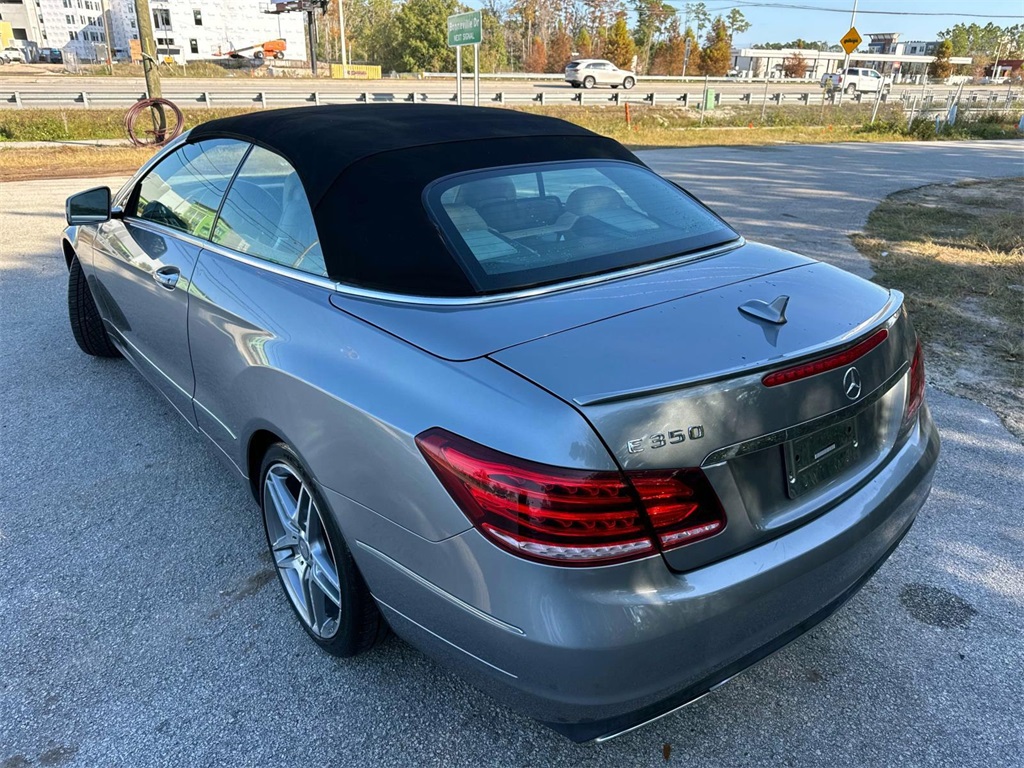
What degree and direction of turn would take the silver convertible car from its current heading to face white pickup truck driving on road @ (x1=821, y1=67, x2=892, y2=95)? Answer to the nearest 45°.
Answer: approximately 90° to its right

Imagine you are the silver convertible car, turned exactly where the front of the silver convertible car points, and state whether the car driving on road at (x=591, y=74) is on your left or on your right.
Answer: on your right

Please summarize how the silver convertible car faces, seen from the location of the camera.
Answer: facing away from the viewer and to the left of the viewer

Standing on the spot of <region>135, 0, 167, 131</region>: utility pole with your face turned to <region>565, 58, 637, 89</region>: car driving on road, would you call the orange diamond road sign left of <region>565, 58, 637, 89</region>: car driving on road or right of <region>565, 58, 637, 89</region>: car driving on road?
right

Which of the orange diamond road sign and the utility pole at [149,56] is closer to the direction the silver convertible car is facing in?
the utility pole

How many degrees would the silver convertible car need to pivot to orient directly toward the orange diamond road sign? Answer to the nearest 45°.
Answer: approximately 90° to its right

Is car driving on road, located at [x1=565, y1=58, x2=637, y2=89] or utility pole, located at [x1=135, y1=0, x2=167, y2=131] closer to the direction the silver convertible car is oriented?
the utility pole

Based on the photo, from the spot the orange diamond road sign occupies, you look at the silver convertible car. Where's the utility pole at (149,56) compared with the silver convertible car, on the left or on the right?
right
